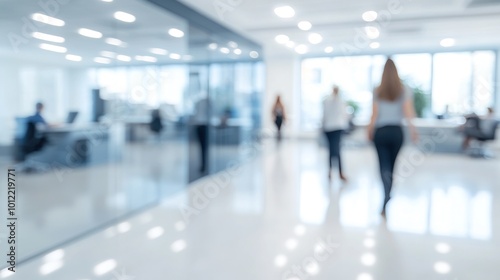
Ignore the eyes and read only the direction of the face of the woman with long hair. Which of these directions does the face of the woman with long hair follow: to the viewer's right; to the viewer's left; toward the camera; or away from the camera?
away from the camera

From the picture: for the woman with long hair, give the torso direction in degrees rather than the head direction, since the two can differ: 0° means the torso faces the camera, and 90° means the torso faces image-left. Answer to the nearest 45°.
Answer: approximately 180°

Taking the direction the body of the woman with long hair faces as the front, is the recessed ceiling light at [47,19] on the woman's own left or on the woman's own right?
on the woman's own left

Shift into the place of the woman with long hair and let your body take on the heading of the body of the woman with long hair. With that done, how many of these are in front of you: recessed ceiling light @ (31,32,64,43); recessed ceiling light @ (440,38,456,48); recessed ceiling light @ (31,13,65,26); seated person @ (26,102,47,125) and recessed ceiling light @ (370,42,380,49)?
2
